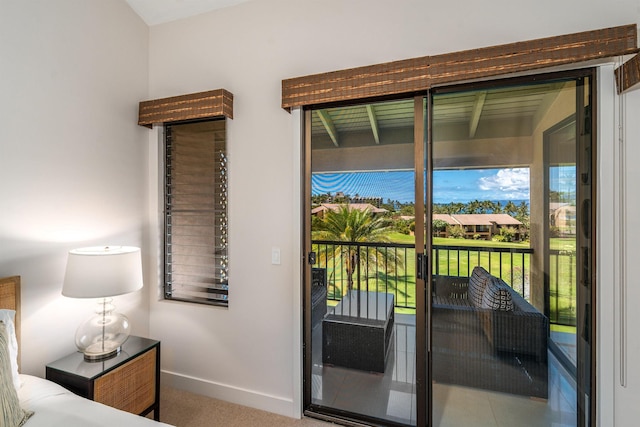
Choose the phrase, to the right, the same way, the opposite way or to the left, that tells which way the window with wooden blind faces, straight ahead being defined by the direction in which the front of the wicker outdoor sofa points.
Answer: to the left

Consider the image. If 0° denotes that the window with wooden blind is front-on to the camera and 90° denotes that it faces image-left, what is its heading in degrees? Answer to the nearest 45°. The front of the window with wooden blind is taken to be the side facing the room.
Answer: approximately 45°

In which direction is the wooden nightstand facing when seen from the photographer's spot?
facing the viewer and to the right of the viewer

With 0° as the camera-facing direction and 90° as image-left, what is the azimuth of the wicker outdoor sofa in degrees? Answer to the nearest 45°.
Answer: approximately 90°

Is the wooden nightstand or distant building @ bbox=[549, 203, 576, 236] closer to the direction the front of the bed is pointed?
the distant building

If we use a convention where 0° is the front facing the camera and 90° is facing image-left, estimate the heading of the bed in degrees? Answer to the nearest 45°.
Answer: approximately 315°

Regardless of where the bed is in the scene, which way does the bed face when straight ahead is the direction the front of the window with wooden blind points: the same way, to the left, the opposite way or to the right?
to the left

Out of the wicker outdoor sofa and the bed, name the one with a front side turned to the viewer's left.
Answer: the wicker outdoor sofa

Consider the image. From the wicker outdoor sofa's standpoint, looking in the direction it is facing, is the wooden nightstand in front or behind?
in front

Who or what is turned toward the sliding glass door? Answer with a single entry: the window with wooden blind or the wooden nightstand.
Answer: the wooden nightstand
